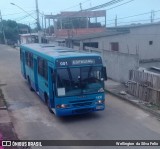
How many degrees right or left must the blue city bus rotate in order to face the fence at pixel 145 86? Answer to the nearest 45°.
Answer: approximately 90° to its left

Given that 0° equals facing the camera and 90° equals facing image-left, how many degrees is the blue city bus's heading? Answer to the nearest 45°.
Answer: approximately 315°

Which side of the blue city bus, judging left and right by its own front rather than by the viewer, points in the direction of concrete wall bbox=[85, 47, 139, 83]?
left

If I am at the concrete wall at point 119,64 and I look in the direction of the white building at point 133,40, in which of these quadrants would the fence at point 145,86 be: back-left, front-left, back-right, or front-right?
back-right

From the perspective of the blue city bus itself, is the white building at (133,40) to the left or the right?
on its left
